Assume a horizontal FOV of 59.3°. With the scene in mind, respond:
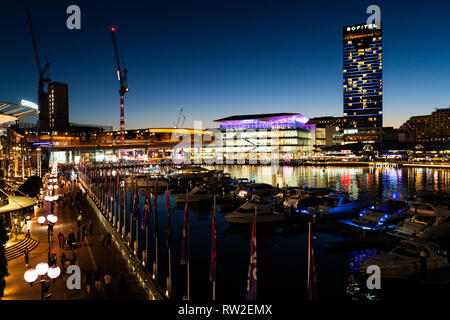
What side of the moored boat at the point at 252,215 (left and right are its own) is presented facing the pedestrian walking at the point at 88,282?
left

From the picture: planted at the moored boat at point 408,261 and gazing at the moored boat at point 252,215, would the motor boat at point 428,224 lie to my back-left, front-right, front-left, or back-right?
front-right

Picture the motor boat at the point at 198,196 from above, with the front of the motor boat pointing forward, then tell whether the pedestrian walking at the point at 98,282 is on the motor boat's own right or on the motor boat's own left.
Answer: on the motor boat's own left

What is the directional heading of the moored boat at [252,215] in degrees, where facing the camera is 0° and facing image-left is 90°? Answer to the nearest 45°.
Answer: approximately 90°

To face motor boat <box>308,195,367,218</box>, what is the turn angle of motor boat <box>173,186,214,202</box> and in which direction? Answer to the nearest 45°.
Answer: approximately 135° to its left

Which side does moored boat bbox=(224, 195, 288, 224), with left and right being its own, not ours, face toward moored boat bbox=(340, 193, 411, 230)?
back

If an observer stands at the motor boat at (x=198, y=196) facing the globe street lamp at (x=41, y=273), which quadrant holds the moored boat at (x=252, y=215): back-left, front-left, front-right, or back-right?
front-left

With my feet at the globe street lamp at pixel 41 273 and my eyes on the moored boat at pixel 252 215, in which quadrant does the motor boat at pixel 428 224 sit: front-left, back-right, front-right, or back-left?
front-right

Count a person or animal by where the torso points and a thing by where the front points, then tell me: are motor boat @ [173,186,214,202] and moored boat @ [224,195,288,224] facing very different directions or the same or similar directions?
same or similar directions

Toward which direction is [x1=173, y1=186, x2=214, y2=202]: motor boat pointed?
to the viewer's left
